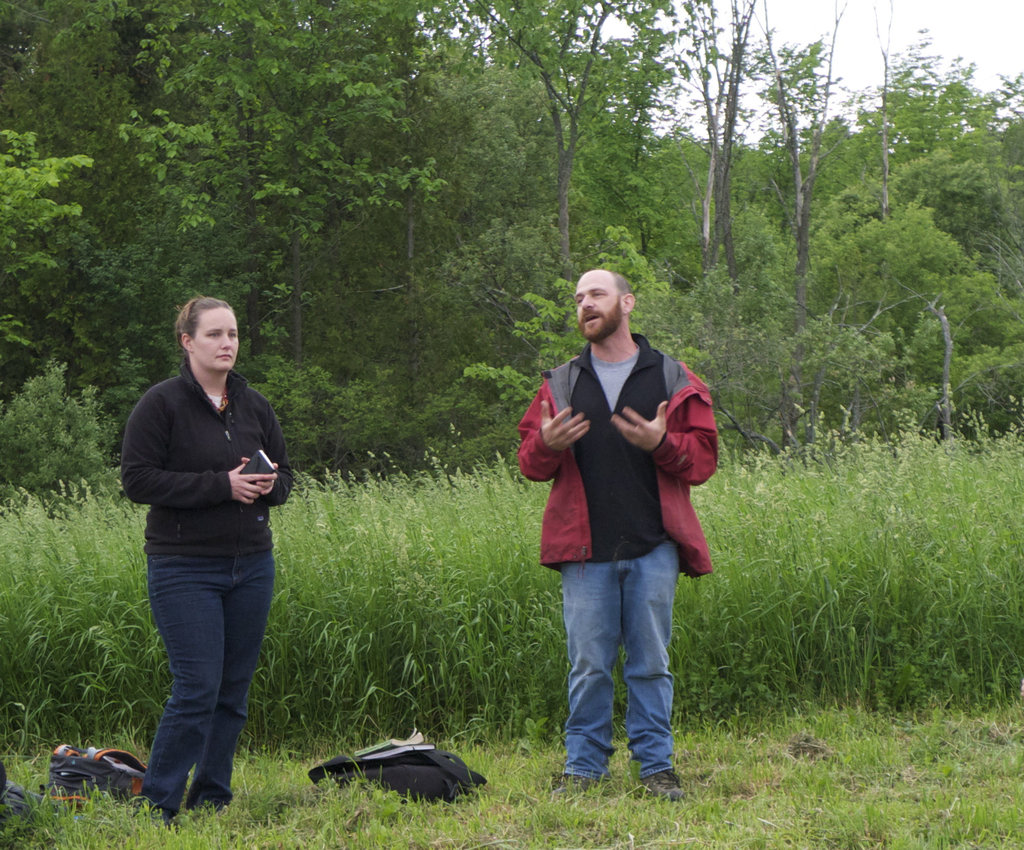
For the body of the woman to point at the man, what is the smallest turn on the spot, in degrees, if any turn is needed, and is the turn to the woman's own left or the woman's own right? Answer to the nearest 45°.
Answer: approximately 45° to the woman's own left

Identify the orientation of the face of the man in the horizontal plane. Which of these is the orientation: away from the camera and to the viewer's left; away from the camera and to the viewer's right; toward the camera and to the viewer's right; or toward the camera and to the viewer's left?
toward the camera and to the viewer's left

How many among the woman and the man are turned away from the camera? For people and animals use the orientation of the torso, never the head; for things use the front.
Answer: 0

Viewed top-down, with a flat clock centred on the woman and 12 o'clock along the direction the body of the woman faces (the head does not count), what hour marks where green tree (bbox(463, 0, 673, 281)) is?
The green tree is roughly at 8 o'clock from the woman.

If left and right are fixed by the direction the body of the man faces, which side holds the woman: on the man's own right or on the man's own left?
on the man's own right

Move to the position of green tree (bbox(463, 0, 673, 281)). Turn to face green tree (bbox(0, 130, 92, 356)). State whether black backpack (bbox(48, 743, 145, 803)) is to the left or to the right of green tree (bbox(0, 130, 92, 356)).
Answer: left

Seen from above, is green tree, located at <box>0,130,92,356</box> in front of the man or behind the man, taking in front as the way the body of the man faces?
behind

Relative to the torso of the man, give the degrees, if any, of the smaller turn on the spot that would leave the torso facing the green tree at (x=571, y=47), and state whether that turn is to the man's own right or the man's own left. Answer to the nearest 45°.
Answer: approximately 180°

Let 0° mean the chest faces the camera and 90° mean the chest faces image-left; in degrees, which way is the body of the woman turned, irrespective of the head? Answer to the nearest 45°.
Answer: approximately 315°

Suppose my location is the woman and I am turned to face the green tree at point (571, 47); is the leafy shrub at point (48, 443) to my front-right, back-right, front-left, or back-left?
front-left

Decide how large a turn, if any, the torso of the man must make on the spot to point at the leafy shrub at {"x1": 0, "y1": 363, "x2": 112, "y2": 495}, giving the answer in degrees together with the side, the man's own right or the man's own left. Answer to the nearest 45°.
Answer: approximately 135° to the man's own right

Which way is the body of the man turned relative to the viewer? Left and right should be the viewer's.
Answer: facing the viewer

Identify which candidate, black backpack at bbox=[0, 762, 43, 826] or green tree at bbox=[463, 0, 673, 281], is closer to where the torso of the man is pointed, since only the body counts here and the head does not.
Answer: the black backpack

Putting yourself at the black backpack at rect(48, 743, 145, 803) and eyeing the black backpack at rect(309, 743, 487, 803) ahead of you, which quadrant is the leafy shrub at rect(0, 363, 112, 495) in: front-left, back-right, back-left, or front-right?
back-left

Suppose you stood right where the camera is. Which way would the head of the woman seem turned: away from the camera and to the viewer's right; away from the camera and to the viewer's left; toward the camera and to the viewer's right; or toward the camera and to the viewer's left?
toward the camera and to the viewer's right

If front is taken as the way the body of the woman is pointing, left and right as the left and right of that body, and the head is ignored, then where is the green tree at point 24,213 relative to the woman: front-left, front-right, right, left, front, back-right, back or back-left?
back-left
